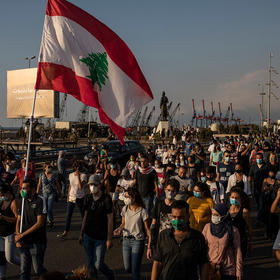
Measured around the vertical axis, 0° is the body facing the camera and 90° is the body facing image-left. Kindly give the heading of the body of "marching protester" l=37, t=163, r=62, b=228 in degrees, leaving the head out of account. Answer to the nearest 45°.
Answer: approximately 0°

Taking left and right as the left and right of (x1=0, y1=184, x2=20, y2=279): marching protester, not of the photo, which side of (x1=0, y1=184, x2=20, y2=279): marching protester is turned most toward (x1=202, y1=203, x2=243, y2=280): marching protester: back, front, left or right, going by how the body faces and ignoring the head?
left

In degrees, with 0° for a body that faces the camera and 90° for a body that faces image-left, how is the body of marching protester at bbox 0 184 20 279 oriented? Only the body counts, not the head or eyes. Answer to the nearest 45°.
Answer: approximately 45°

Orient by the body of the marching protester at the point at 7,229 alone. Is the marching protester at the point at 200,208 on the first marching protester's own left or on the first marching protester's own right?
on the first marching protester's own left

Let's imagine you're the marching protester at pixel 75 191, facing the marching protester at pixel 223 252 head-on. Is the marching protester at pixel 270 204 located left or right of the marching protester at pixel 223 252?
left

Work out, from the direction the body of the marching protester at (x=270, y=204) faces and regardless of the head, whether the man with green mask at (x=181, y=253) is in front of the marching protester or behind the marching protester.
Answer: in front
